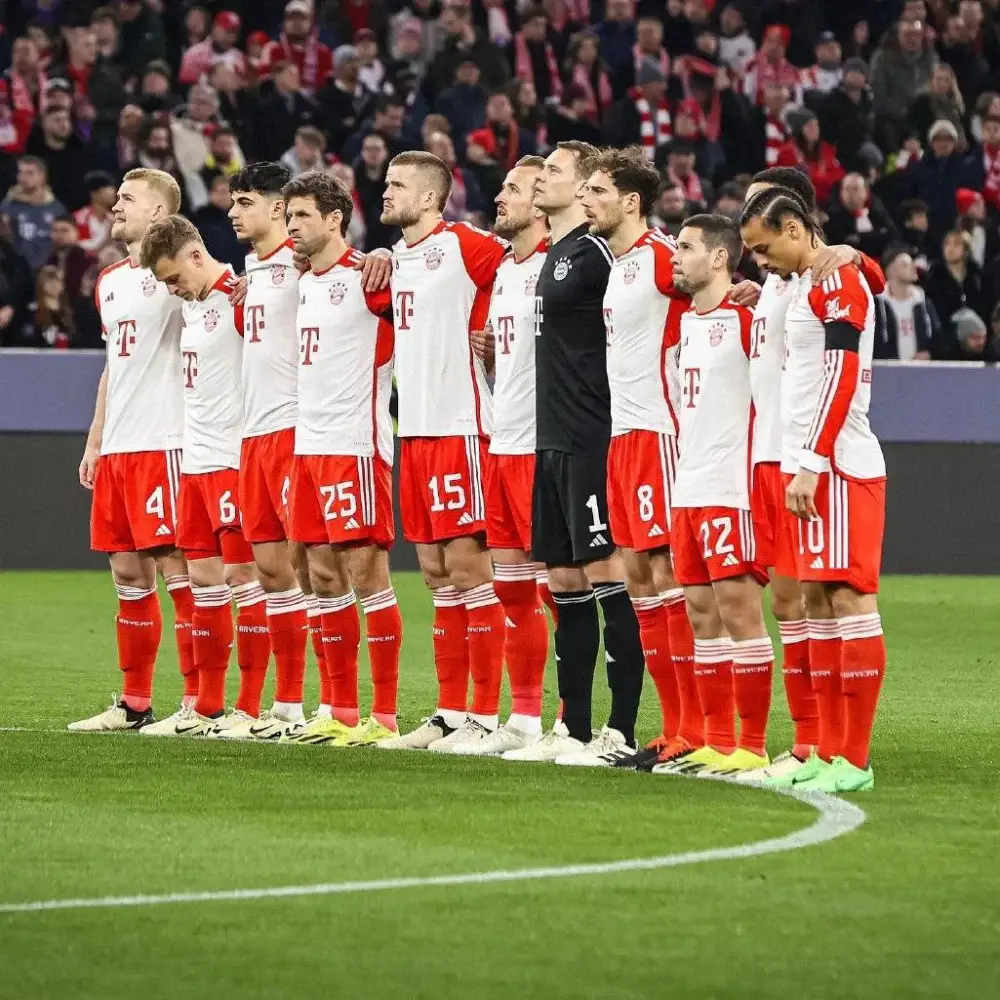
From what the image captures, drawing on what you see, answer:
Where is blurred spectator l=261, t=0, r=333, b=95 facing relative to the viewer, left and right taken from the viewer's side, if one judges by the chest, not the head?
facing the viewer

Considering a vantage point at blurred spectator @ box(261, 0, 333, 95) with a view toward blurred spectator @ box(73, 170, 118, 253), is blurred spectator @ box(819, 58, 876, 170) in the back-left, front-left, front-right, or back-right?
back-left

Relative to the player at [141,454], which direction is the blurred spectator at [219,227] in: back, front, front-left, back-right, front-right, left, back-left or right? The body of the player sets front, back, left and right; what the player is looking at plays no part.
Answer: back-right

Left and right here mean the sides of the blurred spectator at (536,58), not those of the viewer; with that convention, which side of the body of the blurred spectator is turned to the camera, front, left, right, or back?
front

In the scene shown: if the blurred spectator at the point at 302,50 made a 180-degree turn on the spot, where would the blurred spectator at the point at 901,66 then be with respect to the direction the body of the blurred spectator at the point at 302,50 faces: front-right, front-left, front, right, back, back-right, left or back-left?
right

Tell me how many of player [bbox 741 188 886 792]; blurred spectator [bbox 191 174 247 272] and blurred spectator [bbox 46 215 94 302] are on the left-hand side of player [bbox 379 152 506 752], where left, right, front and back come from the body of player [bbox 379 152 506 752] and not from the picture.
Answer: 1

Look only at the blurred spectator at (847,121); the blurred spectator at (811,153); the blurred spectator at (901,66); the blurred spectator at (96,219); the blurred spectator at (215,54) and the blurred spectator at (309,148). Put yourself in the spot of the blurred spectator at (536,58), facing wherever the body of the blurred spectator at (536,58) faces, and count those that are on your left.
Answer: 3

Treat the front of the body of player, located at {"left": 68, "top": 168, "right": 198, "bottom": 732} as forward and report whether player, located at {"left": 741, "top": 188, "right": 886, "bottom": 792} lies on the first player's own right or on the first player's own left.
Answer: on the first player's own left

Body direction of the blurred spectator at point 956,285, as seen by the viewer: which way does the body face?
toward the camera
